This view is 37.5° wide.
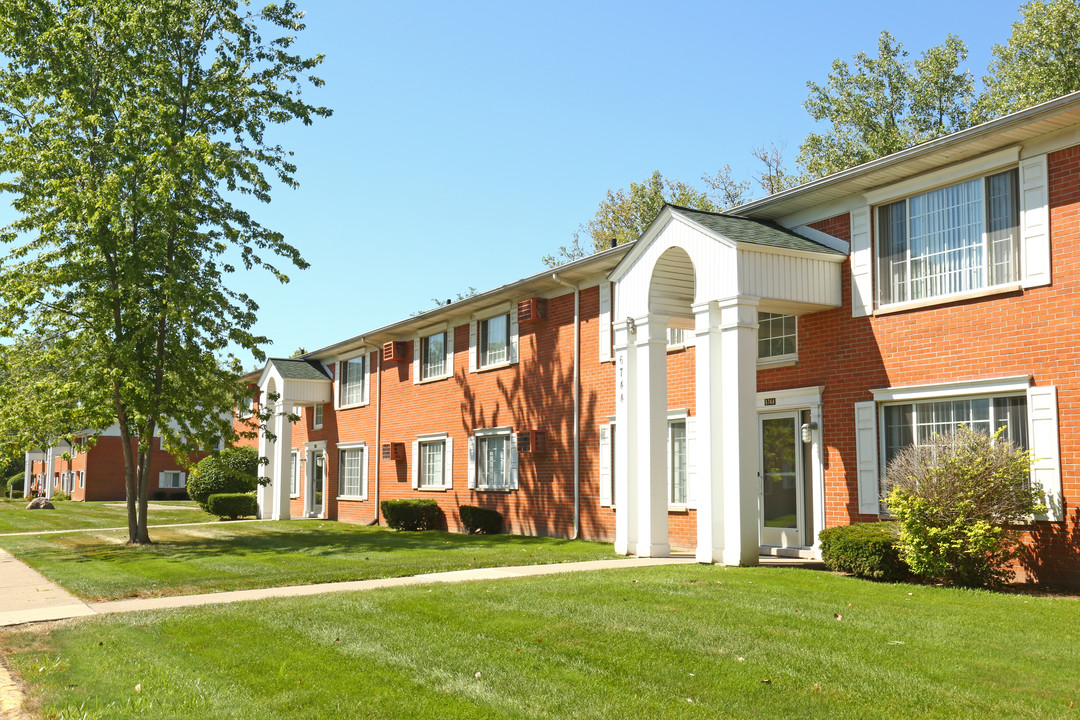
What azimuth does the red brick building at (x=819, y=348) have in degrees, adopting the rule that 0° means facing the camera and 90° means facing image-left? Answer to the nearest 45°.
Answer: approximately 45°

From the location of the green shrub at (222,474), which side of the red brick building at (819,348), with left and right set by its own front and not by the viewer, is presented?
right

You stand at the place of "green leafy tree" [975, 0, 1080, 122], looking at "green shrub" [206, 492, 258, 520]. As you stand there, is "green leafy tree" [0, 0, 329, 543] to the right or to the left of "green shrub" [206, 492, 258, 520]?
left

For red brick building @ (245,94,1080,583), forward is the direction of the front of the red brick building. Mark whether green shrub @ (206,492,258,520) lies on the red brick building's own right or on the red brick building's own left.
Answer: on the red brick building's own right

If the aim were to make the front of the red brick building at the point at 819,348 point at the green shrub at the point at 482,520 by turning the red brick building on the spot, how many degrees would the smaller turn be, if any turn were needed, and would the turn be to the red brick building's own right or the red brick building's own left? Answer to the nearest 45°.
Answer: approximately 90° to the red brick building's own right

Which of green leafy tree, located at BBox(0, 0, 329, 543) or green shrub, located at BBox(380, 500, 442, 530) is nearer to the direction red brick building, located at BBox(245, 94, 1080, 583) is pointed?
the green leafy tree

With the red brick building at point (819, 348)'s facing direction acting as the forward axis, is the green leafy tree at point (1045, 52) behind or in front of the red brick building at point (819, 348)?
behind

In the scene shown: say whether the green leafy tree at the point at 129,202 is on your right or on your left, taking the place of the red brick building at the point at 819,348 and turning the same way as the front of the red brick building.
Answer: on your right
